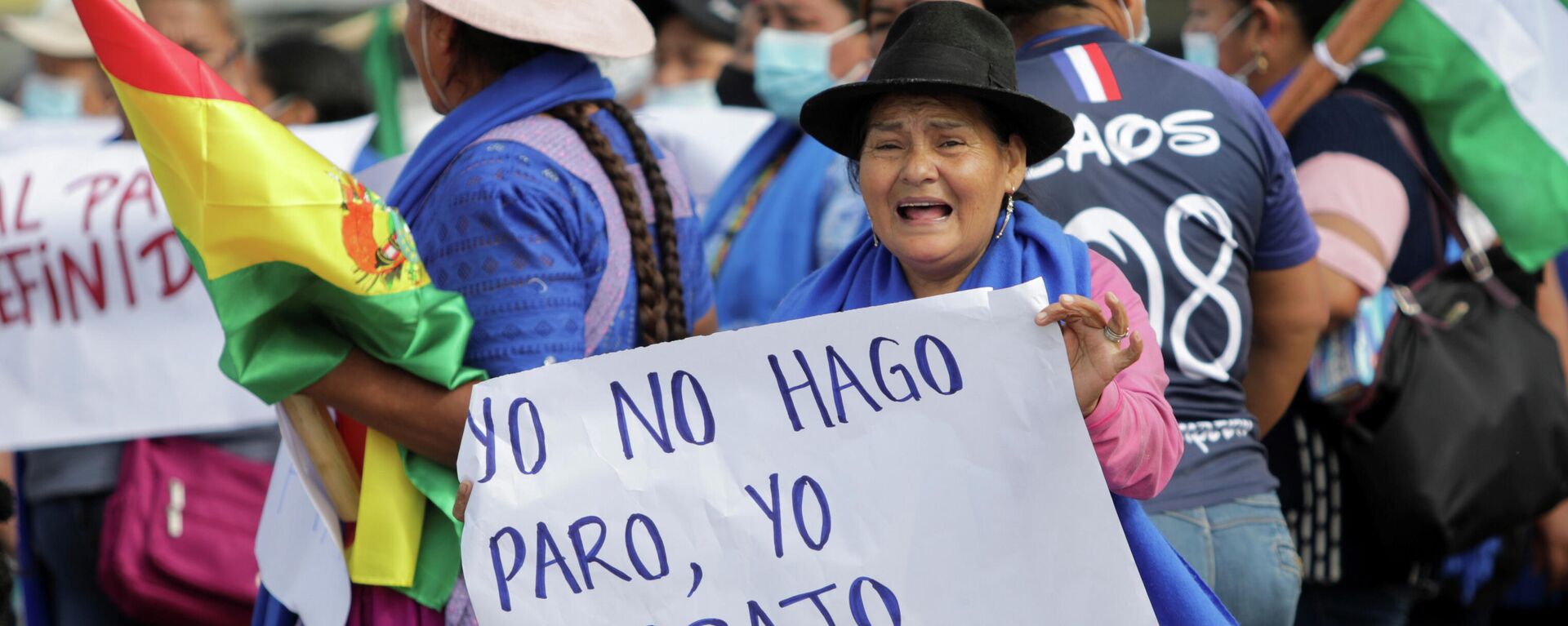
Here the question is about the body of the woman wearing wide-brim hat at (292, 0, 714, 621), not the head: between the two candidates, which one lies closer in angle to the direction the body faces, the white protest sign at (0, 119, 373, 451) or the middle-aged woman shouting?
the white protest sign

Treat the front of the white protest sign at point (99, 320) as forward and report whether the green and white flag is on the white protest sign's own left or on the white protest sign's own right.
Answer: on the white protest sign's own left

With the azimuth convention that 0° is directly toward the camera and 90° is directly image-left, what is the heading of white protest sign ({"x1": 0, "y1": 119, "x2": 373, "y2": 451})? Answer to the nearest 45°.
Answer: approximately 0°

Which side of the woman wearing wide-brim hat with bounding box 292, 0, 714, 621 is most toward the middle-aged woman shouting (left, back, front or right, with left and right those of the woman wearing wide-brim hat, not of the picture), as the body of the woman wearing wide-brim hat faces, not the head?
back

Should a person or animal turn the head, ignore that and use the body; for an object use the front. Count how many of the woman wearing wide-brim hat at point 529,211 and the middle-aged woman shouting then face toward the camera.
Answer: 1

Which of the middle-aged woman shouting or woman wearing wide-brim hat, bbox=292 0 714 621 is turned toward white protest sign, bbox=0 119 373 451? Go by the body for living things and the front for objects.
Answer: the woman wearing wide-brim hat

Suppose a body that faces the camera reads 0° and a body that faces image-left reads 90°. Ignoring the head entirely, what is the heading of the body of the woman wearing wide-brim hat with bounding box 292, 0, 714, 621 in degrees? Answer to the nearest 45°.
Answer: approximately 135°

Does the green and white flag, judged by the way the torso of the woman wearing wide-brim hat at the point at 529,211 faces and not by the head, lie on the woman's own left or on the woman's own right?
on the woman's own right

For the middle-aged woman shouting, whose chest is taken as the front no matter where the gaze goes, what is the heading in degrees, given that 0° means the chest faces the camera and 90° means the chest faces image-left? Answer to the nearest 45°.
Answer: approximately 0°

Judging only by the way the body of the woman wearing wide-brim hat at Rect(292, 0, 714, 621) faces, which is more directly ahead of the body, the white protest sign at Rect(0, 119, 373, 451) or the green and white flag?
the white protest sign

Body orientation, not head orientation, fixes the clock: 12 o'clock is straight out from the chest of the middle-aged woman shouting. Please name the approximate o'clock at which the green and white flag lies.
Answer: The green and white flag is roughly at 7 o'clock from the middle-aged woman shouting.

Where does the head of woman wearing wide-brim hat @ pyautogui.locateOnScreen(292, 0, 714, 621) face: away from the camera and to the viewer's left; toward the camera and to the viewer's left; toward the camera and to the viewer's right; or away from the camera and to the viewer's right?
away from the camera and to the viewer's left

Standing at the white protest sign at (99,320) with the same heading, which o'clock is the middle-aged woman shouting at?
The middle-aged woman shouting is roughly at 11 o'clock from the white protest sign.
